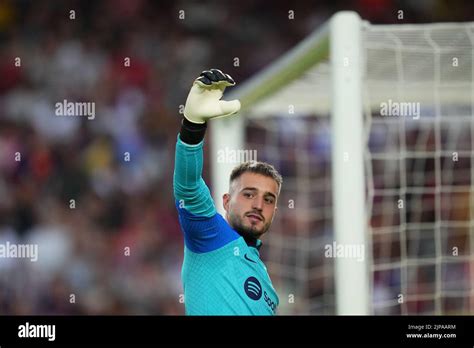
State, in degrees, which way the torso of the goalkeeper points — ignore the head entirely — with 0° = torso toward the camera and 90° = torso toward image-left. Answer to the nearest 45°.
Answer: approximately 315°

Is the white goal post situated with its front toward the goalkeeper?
no

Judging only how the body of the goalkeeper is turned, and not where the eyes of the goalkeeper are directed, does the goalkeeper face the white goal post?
no
